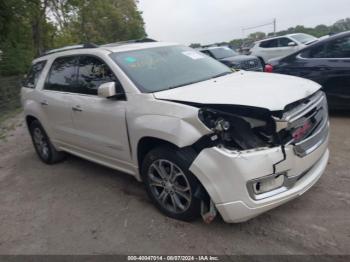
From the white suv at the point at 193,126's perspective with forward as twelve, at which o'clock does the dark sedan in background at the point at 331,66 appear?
The dark sedan in background is roughly at 9 o'clock from the white suv.

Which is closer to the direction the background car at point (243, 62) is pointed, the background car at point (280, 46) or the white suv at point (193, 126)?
the white suv

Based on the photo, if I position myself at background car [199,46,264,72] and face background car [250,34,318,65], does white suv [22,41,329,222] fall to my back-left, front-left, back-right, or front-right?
back-right

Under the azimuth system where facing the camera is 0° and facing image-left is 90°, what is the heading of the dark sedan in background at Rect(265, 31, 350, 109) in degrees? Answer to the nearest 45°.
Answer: approximately 270°

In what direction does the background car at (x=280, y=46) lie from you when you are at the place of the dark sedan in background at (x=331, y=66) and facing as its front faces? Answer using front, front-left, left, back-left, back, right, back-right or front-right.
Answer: left

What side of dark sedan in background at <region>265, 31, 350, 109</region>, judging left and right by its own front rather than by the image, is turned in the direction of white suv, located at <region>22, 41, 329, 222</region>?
right

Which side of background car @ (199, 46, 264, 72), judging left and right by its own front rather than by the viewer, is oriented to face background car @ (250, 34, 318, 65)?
left

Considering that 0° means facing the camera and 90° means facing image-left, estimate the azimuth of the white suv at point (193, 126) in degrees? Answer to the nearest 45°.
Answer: approximately 315°
